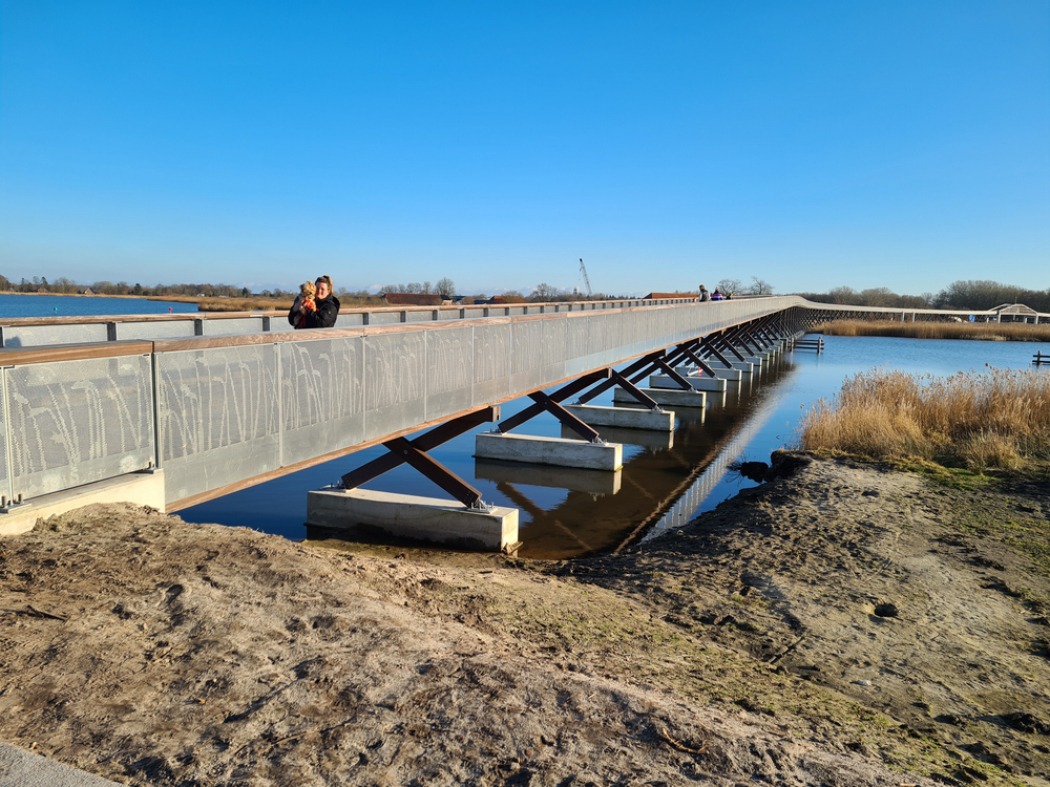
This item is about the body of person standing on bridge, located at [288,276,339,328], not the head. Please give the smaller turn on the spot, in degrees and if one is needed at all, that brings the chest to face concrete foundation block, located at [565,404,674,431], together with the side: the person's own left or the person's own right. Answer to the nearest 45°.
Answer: approximately 180°

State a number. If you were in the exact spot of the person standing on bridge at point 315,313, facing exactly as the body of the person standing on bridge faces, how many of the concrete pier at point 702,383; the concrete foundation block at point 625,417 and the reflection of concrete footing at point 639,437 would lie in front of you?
0

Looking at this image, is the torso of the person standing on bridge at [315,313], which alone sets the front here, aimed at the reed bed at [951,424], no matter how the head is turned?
no

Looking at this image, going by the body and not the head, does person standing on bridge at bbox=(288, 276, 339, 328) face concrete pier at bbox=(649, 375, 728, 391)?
no

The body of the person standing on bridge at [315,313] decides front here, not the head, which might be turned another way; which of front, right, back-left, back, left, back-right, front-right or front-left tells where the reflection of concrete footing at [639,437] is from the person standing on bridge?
back

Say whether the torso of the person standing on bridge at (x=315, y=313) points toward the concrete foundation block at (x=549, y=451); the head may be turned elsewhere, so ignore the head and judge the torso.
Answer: no

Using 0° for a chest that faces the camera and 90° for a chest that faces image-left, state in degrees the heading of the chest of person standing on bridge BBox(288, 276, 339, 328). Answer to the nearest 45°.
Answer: approximately 45°

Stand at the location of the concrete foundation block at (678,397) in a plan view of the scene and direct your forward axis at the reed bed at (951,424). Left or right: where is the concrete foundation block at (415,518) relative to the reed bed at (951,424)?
right
